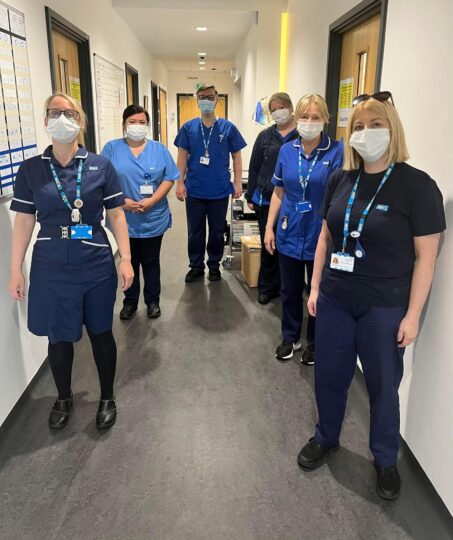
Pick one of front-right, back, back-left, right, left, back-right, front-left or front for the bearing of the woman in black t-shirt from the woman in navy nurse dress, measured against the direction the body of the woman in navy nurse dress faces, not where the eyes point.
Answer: front-left

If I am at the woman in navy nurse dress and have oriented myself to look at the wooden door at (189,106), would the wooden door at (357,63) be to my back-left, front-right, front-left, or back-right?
front-right

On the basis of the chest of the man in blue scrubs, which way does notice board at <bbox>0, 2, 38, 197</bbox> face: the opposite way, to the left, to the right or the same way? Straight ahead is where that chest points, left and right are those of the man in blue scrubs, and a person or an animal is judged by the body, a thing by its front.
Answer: to the left

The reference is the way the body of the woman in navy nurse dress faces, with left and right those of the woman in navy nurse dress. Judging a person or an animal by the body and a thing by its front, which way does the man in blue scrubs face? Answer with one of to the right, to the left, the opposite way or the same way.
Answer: the same way

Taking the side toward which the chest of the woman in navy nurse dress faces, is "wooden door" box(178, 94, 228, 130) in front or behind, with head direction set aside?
behind

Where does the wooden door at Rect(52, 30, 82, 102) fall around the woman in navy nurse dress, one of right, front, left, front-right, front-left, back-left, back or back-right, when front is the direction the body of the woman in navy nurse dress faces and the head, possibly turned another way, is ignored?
back

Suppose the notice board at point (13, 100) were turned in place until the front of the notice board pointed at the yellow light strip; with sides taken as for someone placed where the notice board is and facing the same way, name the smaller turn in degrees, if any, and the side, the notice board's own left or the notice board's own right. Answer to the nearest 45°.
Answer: approximately 90° to the notice board's own left

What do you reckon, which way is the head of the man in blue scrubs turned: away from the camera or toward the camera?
toward the camera

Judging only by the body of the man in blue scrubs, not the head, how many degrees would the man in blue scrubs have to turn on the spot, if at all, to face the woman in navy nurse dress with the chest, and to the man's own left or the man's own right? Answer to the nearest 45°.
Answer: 0° — they already face them

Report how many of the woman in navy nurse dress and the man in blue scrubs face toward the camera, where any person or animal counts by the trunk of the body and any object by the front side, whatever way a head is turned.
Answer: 2

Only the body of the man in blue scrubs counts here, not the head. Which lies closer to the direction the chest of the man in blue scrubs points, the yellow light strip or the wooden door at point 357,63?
the wooden door

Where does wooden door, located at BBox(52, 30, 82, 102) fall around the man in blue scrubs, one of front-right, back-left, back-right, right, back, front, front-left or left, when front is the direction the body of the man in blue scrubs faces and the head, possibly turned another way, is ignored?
right

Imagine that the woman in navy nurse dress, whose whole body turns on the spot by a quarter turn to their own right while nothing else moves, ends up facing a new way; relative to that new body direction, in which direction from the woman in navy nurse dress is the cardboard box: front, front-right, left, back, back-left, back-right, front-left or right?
back-right

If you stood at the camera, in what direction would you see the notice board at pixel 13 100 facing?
facing the viewer and to the right of the viewer

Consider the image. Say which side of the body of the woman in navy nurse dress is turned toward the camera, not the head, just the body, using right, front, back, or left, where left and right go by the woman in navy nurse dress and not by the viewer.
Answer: front

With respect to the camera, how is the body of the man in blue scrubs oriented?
toward the camera
